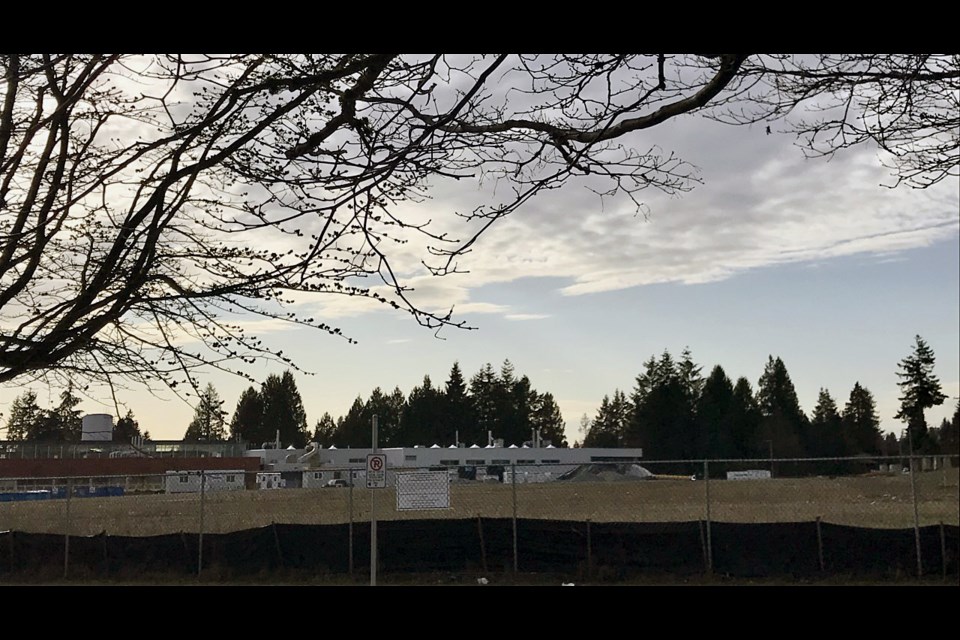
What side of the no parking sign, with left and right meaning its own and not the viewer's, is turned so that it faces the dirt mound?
back

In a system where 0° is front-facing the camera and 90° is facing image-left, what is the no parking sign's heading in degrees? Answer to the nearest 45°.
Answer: approximately 0°

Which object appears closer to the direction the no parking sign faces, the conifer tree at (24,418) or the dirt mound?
the conifer tree

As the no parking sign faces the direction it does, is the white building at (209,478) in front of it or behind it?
behind

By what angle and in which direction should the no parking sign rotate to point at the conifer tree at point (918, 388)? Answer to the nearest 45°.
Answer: approximately 90° to its left
